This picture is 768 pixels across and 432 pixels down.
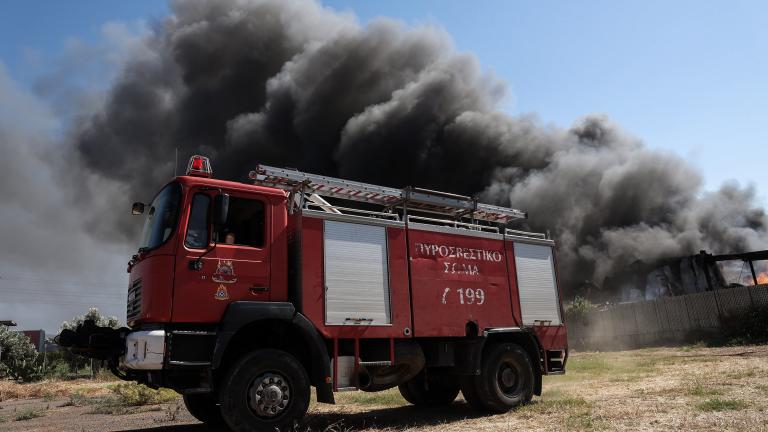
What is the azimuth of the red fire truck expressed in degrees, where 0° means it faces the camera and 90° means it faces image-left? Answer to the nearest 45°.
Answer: approximately 45°

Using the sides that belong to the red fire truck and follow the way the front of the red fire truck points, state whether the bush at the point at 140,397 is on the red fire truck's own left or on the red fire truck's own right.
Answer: on the red fire truck's own right

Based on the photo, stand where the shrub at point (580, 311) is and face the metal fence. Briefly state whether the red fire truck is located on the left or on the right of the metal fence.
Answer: right

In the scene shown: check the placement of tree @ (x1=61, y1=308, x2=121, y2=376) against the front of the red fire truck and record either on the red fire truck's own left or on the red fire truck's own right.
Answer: on the red fire truck's own right

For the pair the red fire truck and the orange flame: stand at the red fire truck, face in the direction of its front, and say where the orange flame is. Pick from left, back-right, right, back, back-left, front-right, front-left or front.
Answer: back

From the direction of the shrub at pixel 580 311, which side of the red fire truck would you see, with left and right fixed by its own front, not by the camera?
back

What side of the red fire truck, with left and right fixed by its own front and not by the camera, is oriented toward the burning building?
back

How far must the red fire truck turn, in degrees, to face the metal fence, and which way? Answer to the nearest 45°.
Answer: approximately 180°
